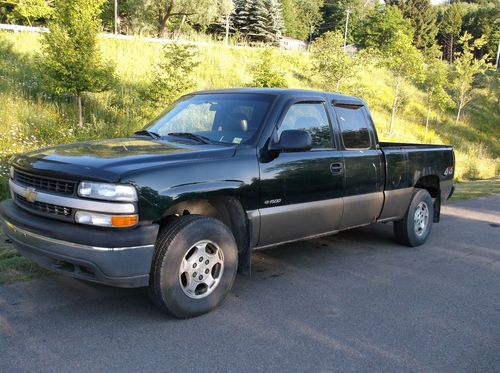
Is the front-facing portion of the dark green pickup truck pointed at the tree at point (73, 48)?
no

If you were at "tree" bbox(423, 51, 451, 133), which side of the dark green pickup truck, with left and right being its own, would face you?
back

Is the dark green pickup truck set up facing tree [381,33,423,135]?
no

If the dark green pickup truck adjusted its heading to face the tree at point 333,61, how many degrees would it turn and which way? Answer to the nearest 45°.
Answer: approximately 135° to its right

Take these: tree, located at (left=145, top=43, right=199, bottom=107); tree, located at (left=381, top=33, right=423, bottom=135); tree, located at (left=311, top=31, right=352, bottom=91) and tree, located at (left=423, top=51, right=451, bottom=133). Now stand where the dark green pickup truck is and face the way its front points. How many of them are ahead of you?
0

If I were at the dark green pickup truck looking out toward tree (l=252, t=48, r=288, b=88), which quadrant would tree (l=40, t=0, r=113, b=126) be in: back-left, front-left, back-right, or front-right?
front-left

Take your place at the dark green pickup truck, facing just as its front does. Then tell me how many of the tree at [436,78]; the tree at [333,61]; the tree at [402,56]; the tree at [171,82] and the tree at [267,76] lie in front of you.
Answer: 0

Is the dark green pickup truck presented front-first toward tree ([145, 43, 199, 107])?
no

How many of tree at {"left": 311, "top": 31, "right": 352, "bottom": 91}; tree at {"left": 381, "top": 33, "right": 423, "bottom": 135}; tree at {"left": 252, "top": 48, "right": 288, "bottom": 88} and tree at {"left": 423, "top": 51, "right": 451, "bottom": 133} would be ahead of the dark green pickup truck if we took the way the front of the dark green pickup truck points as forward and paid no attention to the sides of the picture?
0

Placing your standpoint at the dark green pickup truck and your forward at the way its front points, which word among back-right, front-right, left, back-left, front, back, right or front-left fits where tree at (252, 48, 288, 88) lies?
back-right

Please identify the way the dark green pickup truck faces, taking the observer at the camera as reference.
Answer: facing the viewer and to the left of the viewer
